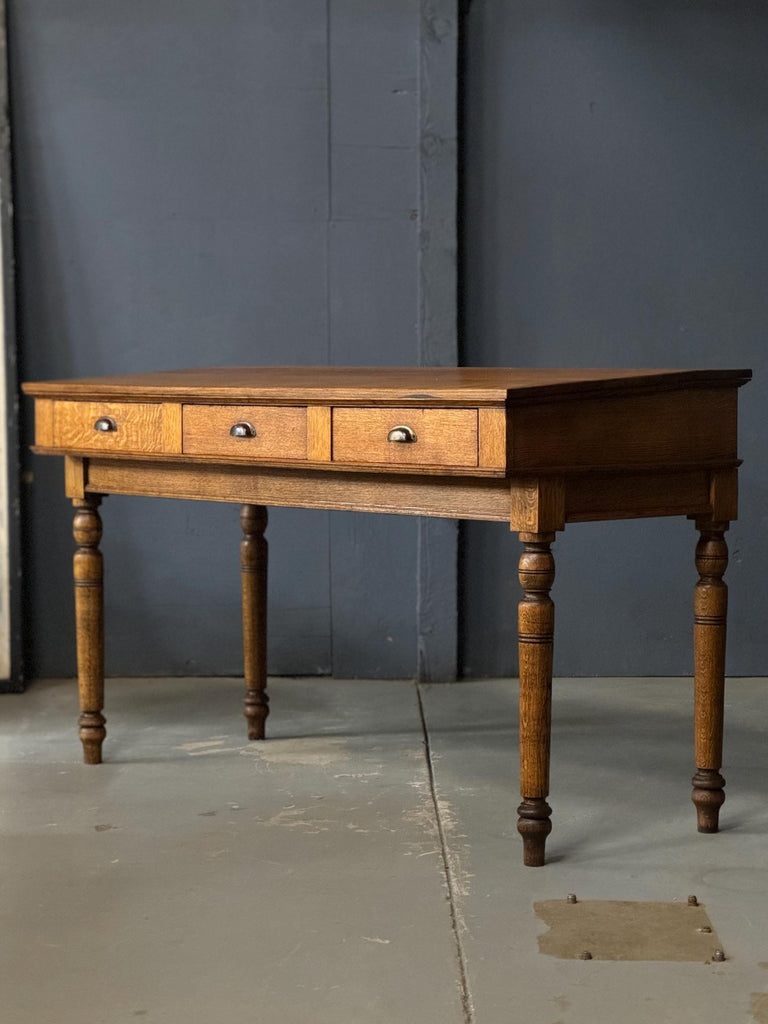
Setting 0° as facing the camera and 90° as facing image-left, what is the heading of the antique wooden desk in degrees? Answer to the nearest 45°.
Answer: approximately 45°
